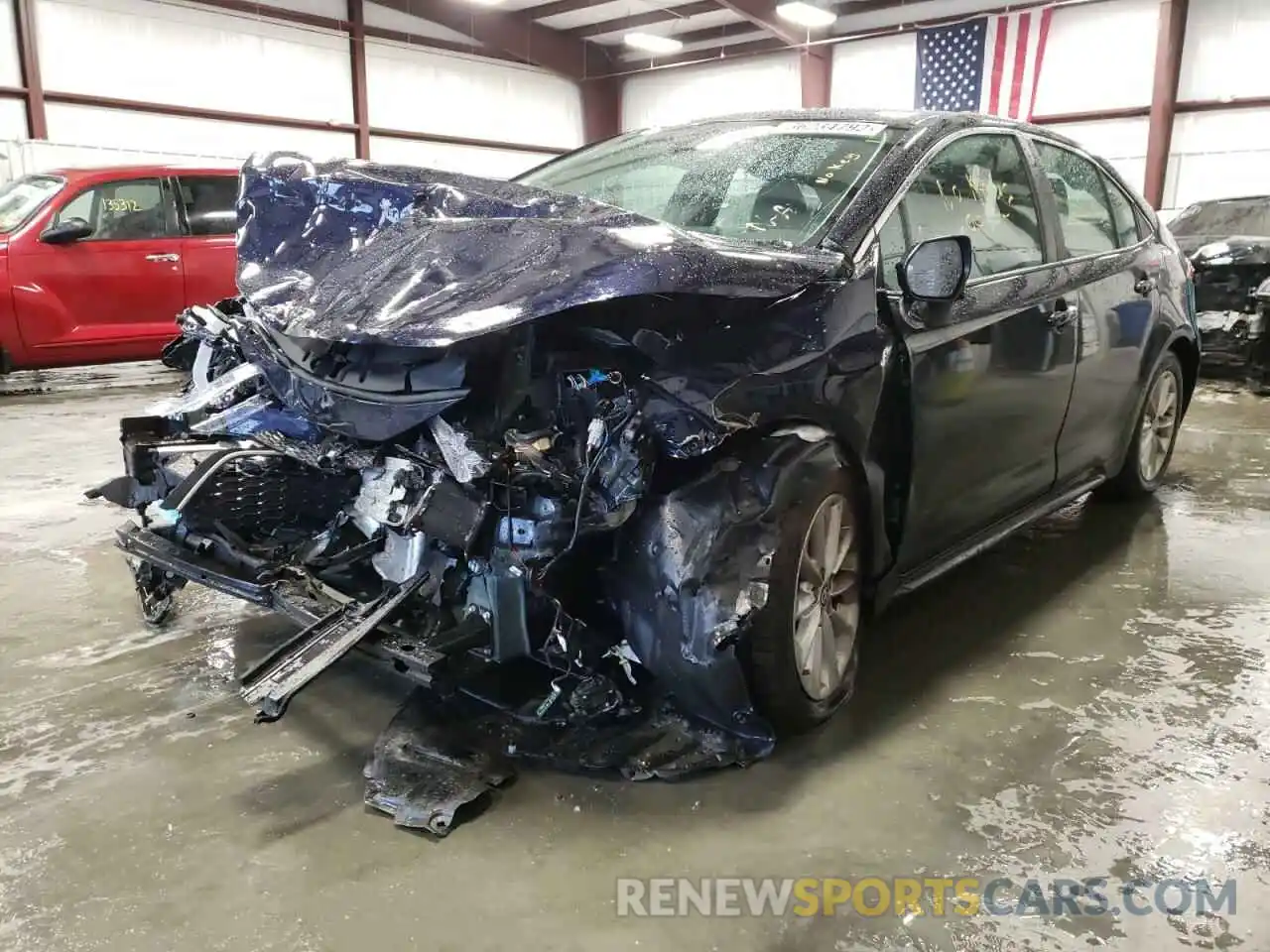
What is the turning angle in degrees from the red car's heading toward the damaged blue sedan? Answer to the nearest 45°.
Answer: approximately 90° to its left

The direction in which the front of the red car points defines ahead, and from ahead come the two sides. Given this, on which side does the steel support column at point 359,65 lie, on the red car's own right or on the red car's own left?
on the red car's own right

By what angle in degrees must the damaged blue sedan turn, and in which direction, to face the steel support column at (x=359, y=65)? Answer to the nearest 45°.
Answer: approximately 135° to its right

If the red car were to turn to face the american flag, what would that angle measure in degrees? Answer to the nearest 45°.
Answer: approximately 180°

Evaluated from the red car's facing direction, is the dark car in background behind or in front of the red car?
behind

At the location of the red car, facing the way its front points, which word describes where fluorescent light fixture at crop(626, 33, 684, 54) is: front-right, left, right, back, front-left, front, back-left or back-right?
back-right

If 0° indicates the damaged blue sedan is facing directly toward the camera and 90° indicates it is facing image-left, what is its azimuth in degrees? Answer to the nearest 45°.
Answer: approximately 45°

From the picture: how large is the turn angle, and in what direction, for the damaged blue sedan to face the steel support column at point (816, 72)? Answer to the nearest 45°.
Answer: approximately 135° to its right

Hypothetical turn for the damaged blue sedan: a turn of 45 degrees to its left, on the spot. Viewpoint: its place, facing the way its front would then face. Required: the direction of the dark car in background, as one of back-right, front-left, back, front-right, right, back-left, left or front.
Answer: back-left

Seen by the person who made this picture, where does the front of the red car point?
facing to the left of the viewer

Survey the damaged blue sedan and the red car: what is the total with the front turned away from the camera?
0
